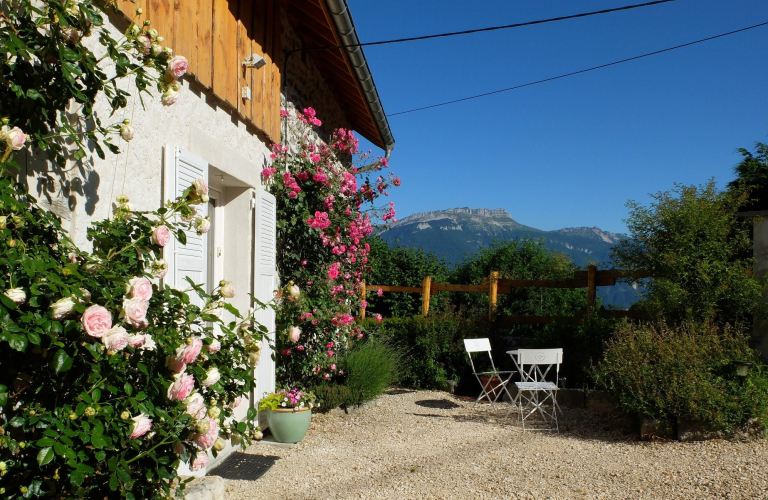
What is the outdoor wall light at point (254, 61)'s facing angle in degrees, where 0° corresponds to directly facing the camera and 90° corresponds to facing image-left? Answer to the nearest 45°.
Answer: approximately 315°

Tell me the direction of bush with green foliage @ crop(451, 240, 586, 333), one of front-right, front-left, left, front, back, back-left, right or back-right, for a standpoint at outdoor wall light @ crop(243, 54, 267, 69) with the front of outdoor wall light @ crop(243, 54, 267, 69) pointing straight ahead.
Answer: left

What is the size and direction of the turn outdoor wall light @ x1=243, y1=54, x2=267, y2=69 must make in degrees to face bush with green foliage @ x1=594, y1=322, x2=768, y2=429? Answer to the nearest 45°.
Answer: approximately 45° to its left

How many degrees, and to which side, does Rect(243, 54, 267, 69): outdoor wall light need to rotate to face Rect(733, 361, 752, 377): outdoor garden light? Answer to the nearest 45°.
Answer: approximately 45° to its left

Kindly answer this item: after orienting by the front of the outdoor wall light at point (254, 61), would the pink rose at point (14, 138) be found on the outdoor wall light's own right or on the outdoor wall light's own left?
on the outdoor wall light's own right

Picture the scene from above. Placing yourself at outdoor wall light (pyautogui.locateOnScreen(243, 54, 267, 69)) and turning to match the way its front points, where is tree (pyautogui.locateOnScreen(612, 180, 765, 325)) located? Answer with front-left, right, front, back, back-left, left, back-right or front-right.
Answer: front-left
